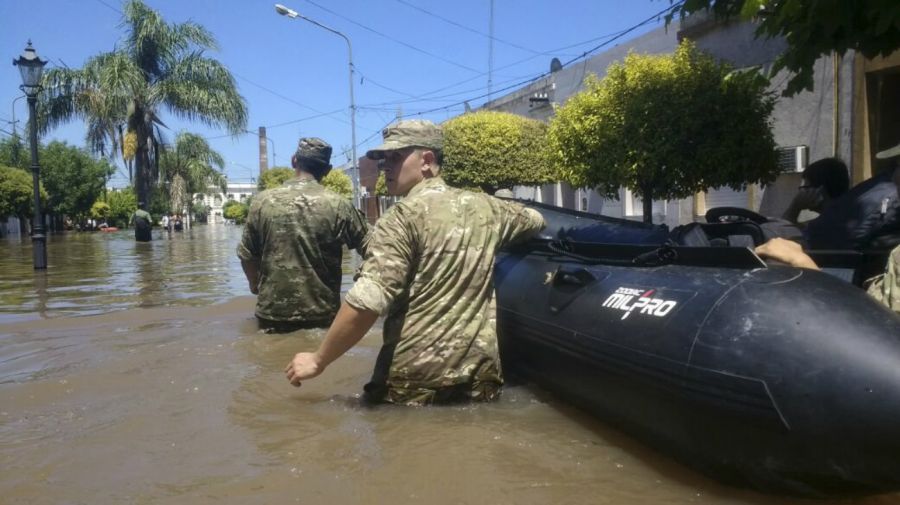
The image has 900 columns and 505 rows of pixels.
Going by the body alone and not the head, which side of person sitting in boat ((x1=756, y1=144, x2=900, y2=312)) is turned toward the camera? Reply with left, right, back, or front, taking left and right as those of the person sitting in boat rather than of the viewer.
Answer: left

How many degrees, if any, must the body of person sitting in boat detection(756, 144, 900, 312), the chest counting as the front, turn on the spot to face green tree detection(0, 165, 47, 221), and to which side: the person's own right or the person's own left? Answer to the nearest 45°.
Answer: approximately 45° to the person's own right

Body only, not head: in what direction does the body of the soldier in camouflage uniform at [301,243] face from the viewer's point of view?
away from the camera

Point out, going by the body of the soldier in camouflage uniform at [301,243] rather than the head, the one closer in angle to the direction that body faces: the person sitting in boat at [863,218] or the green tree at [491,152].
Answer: the green tree

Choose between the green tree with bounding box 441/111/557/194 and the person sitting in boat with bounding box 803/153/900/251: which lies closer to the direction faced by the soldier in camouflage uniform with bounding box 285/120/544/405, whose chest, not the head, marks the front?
the green tree

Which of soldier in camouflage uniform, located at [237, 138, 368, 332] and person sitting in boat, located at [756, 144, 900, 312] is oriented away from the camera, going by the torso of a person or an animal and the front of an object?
the soldier in camouflage uniform

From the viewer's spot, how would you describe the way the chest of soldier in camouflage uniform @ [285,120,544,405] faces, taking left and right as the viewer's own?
facing away from the viewer and to the left of the viewer

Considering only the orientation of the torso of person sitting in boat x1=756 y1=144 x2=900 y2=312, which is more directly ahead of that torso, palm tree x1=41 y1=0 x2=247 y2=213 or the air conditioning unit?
the palm tree

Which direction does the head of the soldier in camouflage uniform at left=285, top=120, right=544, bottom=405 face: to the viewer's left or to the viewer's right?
to the viewer's left
